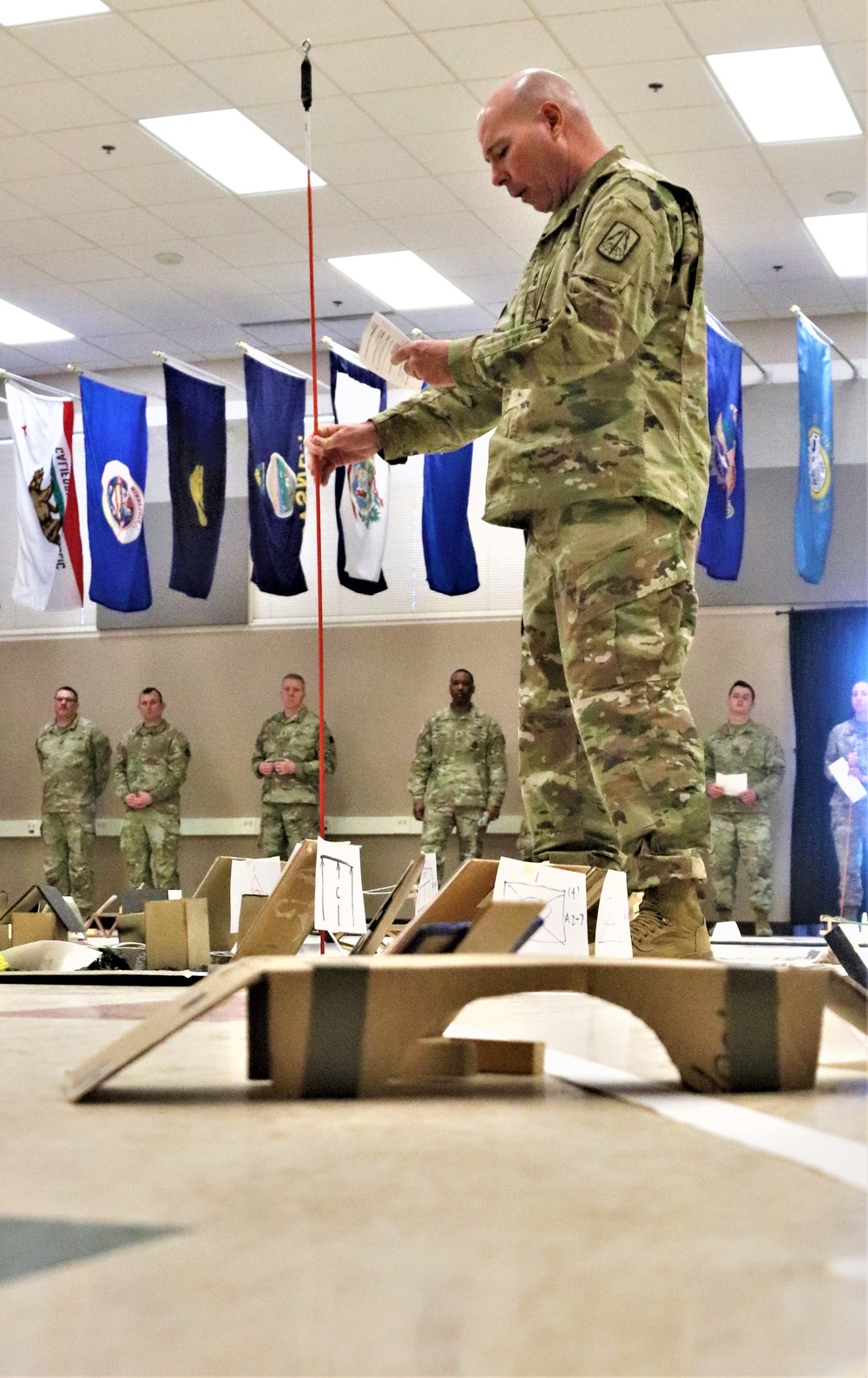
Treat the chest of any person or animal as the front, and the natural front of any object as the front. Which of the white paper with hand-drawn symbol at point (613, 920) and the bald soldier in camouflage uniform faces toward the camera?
the white paper with hand-drawn symbol

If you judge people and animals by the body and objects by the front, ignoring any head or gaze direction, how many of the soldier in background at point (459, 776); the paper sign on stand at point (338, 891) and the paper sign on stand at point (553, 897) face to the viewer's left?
0

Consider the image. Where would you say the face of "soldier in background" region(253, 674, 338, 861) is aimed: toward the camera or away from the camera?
toward the camera

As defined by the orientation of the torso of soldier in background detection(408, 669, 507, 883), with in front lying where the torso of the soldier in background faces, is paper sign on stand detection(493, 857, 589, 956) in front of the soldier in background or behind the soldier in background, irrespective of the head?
in front

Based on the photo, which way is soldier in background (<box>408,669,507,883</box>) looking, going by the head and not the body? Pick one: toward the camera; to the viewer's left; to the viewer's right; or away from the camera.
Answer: toward the camera

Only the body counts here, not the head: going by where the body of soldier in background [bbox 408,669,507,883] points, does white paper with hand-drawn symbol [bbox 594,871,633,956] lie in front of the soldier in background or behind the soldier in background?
in front

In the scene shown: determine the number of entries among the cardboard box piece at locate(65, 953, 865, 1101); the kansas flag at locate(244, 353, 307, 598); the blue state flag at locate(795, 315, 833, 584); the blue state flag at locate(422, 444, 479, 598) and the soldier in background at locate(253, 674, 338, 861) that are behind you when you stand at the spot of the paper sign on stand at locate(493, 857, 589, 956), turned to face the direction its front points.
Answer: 4

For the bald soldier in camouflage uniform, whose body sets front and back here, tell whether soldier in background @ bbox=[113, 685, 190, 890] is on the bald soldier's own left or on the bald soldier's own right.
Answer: on the bald soldier's own right

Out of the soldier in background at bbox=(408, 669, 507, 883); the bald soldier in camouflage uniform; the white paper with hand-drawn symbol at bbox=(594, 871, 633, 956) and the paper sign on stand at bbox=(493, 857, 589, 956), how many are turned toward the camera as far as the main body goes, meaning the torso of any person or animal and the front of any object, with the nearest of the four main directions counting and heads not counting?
3

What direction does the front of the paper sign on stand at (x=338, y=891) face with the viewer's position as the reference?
facing the viewer

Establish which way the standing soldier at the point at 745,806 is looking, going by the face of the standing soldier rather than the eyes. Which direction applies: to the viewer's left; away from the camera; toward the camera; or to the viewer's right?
toward the camera

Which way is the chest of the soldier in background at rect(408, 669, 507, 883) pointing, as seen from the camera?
toward the camera

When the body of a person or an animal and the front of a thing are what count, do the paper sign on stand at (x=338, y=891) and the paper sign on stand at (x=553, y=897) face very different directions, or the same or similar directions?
same or similar directions

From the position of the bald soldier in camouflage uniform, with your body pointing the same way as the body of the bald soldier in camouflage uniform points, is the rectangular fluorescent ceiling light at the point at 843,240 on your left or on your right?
on your right

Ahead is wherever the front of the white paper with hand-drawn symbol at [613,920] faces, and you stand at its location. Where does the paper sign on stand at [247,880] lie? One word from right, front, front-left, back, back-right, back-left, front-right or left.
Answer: back-right

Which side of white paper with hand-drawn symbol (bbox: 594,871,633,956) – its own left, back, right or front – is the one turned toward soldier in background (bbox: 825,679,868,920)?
back

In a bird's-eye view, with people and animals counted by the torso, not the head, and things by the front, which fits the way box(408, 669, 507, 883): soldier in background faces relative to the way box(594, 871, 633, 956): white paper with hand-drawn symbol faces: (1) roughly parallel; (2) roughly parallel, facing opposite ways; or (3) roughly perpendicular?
roughly parallel
